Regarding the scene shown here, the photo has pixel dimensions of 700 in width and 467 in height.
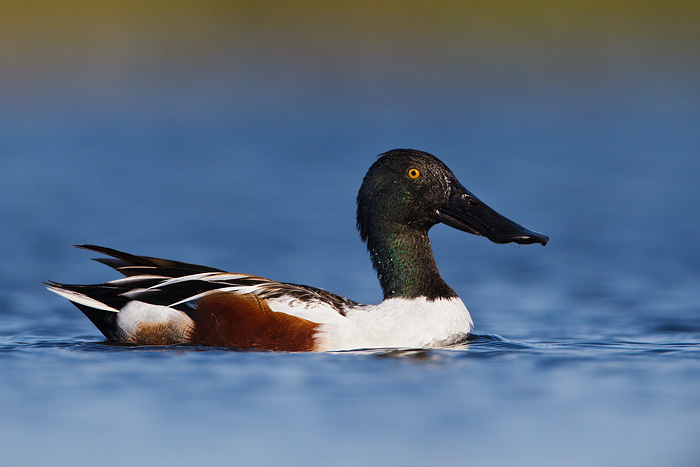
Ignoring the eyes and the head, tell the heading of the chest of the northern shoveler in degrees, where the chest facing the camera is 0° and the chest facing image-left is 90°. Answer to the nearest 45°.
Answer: approximately 270°
